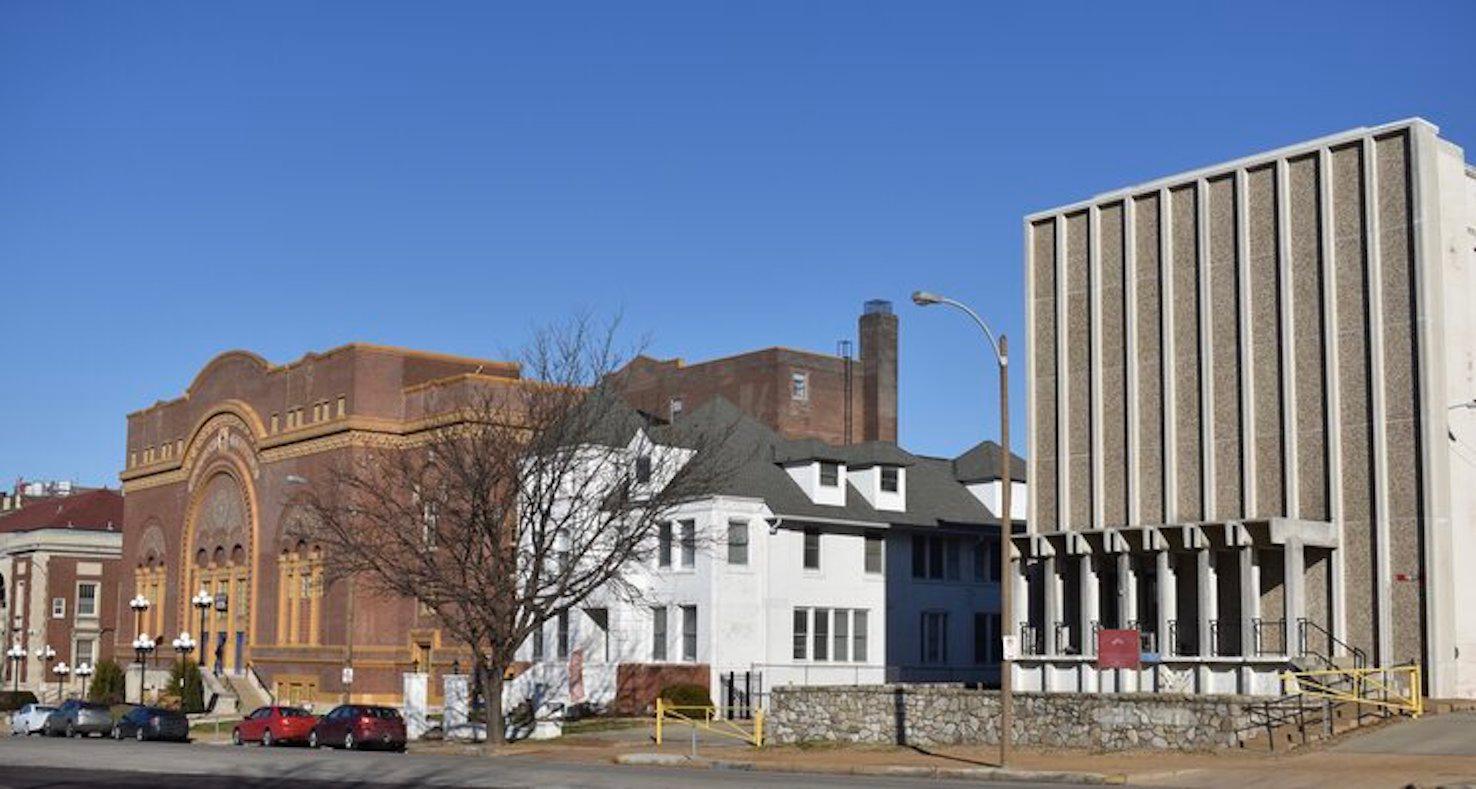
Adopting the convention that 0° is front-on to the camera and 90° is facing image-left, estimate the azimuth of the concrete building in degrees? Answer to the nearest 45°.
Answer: approximately 45°

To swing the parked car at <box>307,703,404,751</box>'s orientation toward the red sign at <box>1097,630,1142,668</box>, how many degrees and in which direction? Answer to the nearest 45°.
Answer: approximately 180°

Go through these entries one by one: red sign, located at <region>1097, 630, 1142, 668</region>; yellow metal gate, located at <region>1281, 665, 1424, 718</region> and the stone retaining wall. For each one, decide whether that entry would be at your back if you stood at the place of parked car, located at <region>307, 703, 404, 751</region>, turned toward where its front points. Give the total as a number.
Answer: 3

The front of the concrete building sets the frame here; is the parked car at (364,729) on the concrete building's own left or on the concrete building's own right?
on the concrete building's own right

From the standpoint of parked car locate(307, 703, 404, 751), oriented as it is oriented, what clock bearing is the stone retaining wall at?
The stone retaining wall is roughly at 6 o'clock from the parked car.
